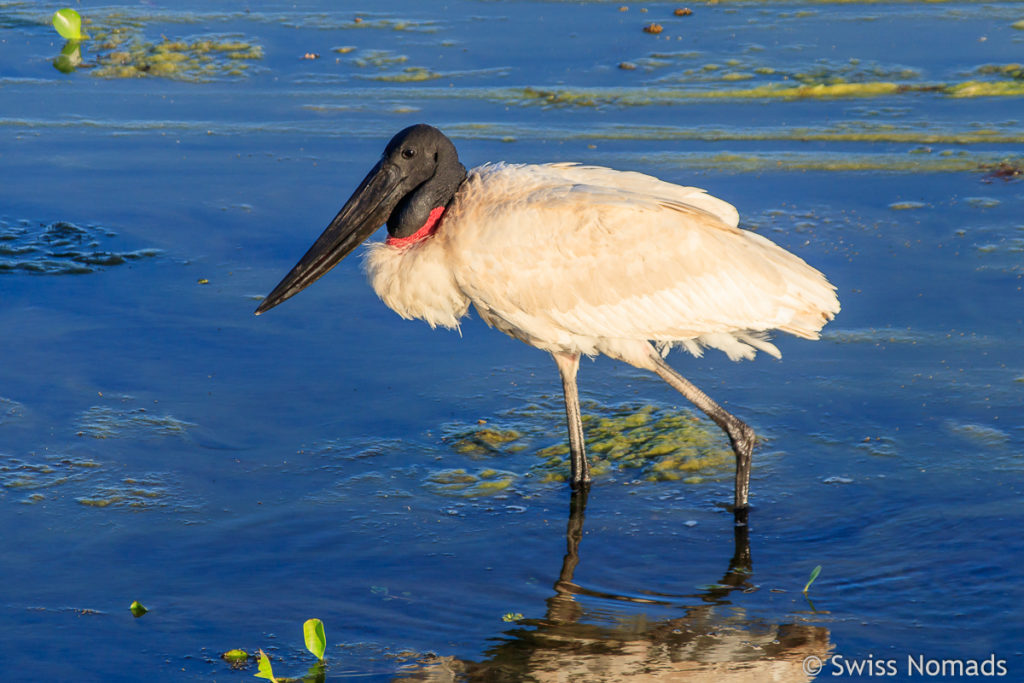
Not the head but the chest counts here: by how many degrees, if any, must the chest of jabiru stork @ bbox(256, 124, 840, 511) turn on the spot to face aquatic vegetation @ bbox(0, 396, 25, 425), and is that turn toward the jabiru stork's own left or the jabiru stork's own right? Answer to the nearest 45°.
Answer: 0° — it already faces it

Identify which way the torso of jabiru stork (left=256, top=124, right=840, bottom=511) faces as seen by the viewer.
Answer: to the viewer's left

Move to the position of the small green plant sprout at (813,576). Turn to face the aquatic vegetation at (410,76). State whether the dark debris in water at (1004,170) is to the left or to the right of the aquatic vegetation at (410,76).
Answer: right

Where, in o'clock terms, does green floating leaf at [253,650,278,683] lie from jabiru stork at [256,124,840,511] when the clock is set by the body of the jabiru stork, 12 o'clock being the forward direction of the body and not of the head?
The green floating leaf is roughly at 10 o'clock from the jabiru stork.

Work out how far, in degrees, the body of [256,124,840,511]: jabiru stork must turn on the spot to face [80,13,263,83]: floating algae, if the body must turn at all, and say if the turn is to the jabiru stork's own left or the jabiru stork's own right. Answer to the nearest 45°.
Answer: approximately 45° to the jabiru stork's own right

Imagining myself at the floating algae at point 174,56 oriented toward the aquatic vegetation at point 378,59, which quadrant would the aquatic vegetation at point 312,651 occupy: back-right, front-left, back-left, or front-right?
front-right

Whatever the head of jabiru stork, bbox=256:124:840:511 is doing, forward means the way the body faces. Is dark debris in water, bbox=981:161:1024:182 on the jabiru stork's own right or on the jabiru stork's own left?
on the jabiru stork's own right

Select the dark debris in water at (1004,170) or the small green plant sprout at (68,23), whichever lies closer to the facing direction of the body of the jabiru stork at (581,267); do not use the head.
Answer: the small green plant sprout

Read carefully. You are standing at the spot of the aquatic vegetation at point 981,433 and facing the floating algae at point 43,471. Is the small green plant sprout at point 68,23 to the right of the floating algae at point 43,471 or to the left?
right

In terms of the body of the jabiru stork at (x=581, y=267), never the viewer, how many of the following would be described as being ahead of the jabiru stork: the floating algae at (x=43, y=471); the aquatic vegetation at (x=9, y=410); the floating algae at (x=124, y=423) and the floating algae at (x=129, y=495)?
4

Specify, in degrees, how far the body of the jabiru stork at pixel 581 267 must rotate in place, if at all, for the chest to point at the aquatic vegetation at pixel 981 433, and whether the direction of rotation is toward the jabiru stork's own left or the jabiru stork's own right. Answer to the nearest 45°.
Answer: approximately 180°

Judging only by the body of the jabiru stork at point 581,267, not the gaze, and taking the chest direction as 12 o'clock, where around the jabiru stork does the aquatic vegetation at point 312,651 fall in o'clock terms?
The aquatic vegetation is roughly at 10 o'clock from the jabiru stork.

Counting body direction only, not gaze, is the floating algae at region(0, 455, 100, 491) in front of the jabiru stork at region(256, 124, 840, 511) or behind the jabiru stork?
in front

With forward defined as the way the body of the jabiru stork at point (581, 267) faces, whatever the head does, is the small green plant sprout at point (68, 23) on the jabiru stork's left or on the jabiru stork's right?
on the jabiru stork's right

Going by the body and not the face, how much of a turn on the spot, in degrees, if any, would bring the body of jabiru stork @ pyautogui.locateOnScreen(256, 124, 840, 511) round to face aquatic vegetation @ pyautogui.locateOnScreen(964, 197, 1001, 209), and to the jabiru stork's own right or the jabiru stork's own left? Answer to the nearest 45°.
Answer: approximately 135° to the jabiru stork's own right

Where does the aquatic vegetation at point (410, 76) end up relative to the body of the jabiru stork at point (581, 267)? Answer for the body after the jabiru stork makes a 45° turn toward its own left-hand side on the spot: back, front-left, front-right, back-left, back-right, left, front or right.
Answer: back-right
